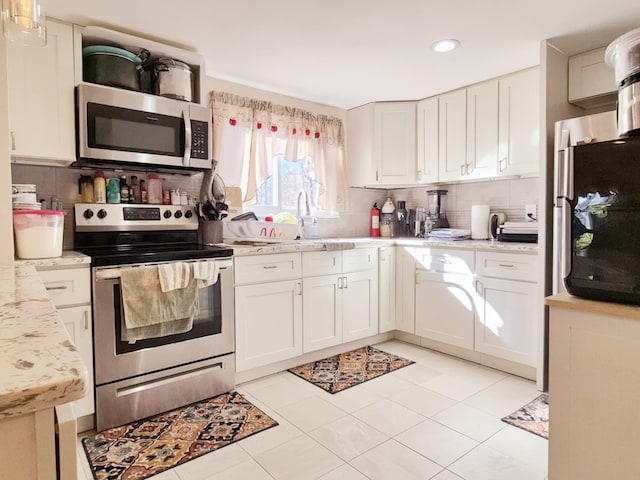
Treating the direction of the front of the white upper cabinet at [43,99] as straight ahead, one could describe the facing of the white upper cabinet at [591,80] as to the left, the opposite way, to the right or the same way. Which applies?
to the right

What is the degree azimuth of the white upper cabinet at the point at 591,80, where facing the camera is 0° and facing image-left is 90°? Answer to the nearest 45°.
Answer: approximately 45°

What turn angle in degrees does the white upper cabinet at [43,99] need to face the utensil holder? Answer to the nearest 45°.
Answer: approximately 90° to its left

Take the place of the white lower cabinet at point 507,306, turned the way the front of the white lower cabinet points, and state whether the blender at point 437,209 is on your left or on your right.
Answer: on your right

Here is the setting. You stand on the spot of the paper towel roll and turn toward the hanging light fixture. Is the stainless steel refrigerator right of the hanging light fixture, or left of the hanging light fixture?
left

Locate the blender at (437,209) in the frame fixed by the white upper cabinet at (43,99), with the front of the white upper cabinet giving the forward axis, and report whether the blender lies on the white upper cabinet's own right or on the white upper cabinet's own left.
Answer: on the white upper cabinet's own left

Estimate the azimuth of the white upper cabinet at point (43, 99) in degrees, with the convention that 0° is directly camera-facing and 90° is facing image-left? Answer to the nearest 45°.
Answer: approximately 0°

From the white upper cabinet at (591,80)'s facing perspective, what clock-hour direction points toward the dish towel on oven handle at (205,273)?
The dish towel on oven handle is roughly at 12 o'clock from the white upper cabinet.

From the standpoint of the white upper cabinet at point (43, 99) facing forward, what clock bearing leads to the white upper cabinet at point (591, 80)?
the white upper cabinet at point (591, 80) is roughly at 10 o'clock from the white upper cabinet at point (43, 99).

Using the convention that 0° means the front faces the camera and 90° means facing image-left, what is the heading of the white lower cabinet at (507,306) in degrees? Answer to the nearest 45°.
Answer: approximately 45°
